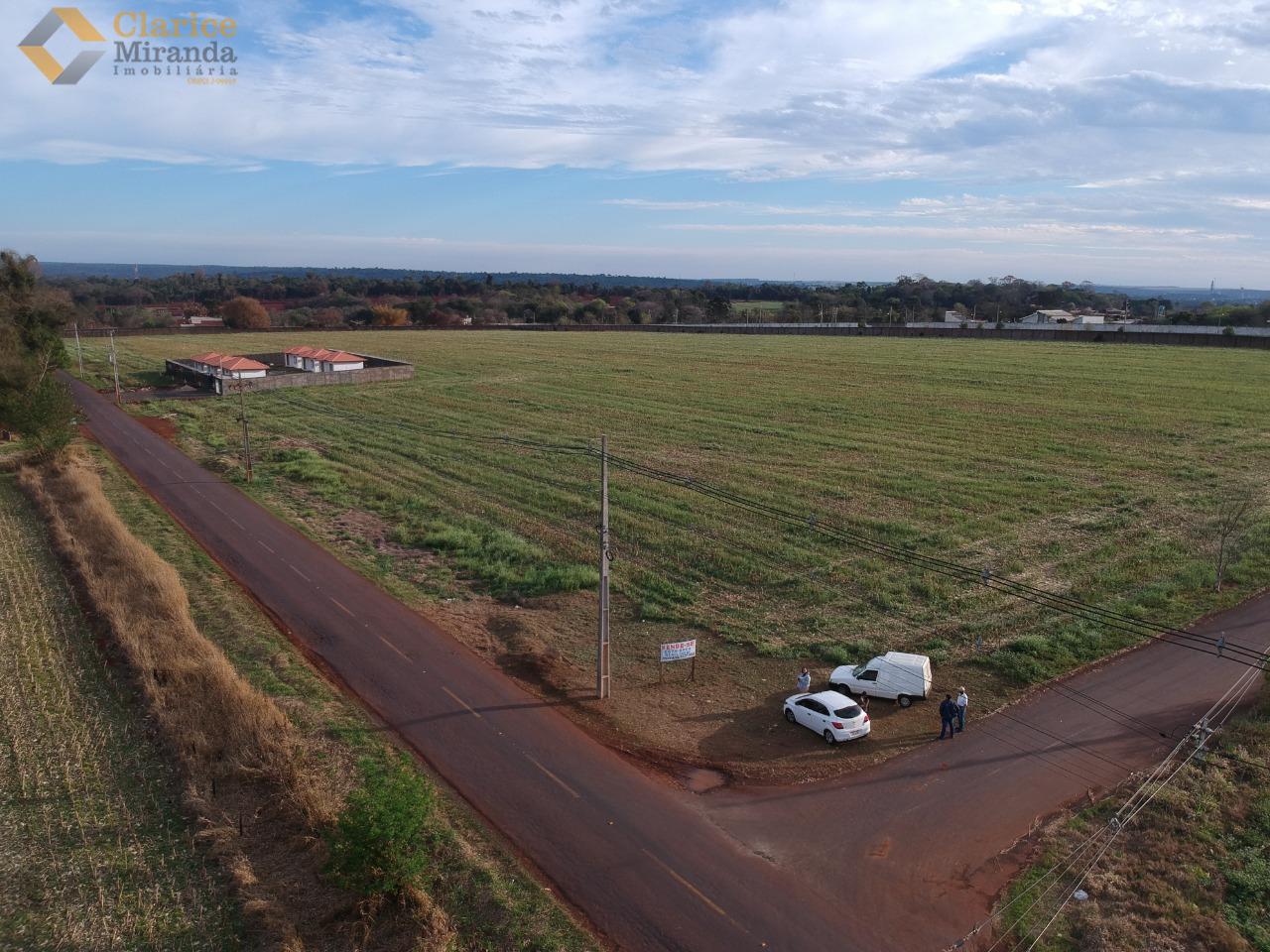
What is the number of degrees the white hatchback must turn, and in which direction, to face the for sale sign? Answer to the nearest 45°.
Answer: approximately 45° to its left

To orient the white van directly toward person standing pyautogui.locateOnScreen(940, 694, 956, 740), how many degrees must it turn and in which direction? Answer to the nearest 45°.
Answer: approximately 135° to its left

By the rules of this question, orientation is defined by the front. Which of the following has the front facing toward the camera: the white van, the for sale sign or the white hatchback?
the for sale sign

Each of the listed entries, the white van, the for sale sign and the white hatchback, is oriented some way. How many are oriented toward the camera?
1

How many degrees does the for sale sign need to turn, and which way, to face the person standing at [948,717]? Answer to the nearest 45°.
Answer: approximately 90° to its left

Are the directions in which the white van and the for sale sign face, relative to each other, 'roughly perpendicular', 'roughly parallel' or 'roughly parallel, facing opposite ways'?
roughly perpendicular

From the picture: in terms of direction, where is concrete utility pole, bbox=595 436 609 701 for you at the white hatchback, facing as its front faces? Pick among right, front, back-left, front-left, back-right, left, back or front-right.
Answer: front-left

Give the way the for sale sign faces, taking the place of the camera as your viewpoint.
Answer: facing the viewer

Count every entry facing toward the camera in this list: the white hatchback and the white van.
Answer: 0

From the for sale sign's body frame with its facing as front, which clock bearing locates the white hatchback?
The white hatchback is roughly at 10 o'clock from the for sale sign.

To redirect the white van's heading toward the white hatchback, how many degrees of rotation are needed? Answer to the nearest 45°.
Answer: approximately 45° to its left

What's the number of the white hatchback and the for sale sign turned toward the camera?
1

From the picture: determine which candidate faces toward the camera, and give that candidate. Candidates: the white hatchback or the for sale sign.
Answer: the for sale sign

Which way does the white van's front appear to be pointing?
to the viewer's left
